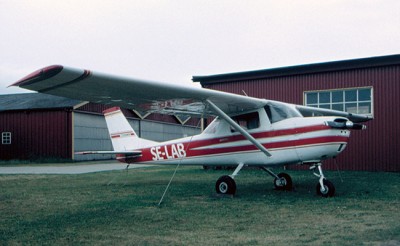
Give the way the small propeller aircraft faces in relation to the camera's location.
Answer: facing the viewer and to the right of the viewer

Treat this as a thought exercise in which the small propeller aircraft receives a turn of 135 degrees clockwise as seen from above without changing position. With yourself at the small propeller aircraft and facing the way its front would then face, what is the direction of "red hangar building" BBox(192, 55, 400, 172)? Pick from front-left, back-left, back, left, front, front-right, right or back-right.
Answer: back-right
